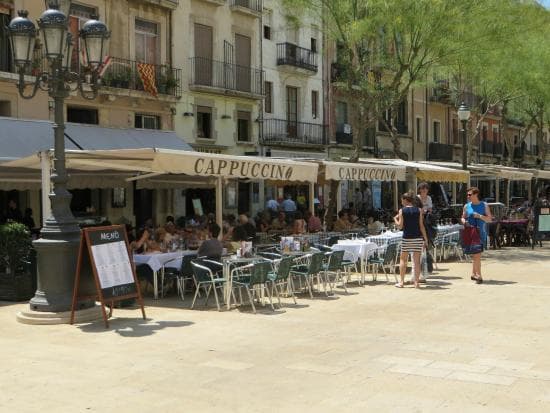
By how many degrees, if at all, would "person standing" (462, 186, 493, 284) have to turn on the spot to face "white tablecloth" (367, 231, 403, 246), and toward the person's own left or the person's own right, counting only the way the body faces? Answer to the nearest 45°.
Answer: approximately 90° to the person's own right

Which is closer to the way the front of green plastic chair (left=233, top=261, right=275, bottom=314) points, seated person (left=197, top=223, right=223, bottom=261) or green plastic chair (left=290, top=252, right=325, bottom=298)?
the seated person

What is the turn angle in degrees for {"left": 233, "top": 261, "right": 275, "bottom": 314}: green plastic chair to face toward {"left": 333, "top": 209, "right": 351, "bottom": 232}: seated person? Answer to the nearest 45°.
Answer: approximately 45° to its right

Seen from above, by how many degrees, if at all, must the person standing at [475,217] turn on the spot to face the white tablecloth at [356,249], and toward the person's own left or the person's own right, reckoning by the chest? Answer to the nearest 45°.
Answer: approximately 45° to the person's own right

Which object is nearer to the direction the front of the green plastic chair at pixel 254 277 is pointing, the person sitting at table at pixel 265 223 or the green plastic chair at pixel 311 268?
the person sitting at table

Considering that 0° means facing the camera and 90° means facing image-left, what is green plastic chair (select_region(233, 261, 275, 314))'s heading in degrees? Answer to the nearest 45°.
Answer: approximately 135°

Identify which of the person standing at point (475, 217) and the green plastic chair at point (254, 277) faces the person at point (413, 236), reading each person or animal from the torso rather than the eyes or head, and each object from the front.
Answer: the person standing at point (475, 217)
